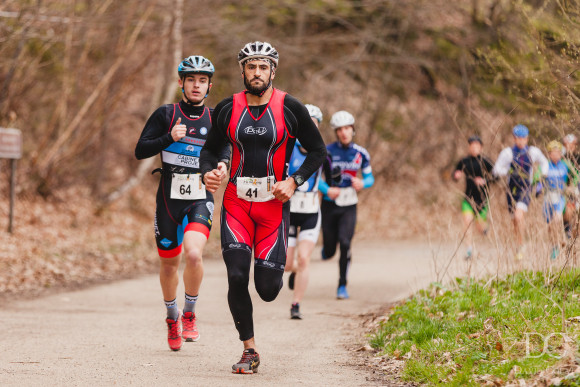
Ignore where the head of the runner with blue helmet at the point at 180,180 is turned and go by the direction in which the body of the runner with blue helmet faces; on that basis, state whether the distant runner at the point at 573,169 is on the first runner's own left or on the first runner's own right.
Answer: on the first runner's own left

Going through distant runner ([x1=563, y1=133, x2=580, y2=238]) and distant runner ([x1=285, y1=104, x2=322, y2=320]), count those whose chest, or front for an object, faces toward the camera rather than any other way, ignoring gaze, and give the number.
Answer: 2

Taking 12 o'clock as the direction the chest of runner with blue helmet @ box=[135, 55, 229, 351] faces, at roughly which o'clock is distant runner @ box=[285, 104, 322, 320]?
The distant runner is roughly at 7 o'clock from the runner with blue helmet.

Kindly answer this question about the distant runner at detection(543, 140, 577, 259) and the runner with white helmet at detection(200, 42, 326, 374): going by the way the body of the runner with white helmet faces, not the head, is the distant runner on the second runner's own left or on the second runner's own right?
on the second runner's own left

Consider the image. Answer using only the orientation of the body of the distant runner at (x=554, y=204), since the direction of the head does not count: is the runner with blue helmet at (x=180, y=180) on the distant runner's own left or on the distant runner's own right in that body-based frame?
on the distant runner's own right

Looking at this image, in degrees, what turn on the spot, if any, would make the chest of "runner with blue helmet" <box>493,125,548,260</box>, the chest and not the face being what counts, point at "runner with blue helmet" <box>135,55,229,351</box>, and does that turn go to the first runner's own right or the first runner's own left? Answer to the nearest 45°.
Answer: approximately 45° to the first runner's own right

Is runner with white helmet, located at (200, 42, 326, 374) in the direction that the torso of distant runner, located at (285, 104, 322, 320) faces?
yes

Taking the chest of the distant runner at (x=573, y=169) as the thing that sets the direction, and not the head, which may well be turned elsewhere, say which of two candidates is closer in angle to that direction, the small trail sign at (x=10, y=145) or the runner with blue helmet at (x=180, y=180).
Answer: the runner with blue helmet

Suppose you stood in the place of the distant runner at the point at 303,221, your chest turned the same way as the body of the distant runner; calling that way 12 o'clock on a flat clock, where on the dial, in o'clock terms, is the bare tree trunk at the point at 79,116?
The bare tree trunk is roughly at 5 o'clock from the distant runner.
